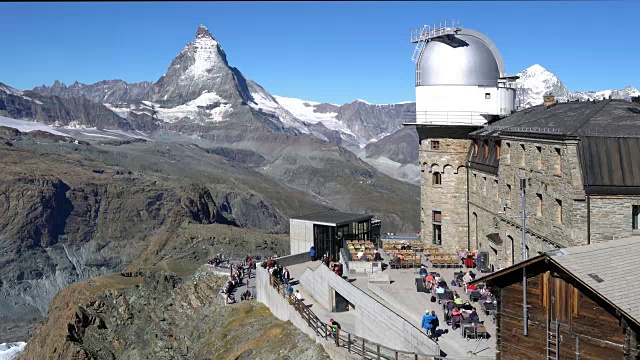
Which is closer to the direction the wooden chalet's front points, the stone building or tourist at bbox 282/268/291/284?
the tourist

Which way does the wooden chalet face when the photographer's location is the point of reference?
facing the viewer and to the left of the viewer

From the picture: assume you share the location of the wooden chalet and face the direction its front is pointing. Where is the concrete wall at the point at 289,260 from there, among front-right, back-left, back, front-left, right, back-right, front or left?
right

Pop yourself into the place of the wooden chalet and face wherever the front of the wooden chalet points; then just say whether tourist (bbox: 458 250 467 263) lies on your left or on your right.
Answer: on your right

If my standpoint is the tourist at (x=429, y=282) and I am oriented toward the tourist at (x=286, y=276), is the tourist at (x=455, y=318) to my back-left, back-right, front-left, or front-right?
back-left

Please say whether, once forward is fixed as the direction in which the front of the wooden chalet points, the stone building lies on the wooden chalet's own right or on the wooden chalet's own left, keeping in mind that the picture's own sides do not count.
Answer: on the wooden chalet's own right

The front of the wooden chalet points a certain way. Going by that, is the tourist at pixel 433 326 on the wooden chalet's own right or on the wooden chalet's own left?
on the wooden chalet's own right
